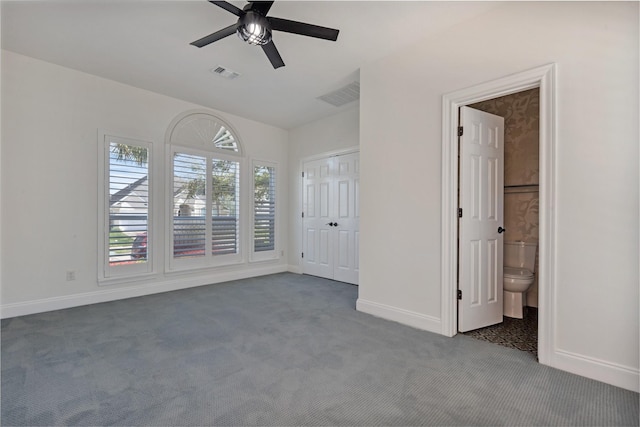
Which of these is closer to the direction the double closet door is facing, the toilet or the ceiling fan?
the ceiling fan

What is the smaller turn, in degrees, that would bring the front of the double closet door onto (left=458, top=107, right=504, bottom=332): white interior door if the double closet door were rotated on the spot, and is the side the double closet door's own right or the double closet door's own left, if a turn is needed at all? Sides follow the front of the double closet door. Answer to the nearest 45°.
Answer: approximately 90° to the double closet door's own left

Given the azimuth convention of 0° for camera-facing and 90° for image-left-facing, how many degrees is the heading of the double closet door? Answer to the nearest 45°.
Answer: approximately 45°

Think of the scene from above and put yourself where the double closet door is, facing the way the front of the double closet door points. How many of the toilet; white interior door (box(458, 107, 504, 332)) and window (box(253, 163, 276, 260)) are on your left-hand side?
2

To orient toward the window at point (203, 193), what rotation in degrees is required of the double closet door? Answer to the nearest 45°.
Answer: approximately 45° to its right

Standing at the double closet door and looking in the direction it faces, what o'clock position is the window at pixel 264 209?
The window is roughly at 2 o'clock from the double closet door.

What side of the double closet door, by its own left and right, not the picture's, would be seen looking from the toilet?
left

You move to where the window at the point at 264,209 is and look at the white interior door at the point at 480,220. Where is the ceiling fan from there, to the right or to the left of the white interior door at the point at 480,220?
right
